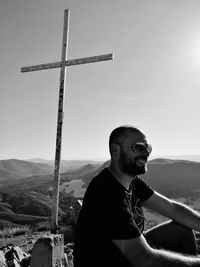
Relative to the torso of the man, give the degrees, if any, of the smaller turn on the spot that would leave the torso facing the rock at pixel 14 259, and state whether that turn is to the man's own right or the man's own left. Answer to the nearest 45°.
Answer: approximately 180°

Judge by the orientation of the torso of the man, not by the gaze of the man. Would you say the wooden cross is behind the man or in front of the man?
behind

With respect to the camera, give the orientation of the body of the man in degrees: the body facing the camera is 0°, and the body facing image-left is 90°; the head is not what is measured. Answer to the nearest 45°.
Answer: approximately 315°
